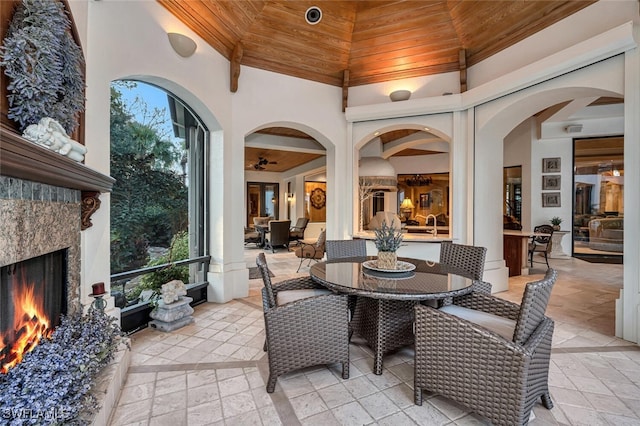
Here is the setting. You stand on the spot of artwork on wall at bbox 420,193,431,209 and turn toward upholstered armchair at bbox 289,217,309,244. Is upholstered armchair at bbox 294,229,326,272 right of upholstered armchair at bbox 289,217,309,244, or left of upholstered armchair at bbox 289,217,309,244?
left

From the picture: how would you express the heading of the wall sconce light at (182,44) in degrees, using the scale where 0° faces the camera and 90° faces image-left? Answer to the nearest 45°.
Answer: approximately 315°
